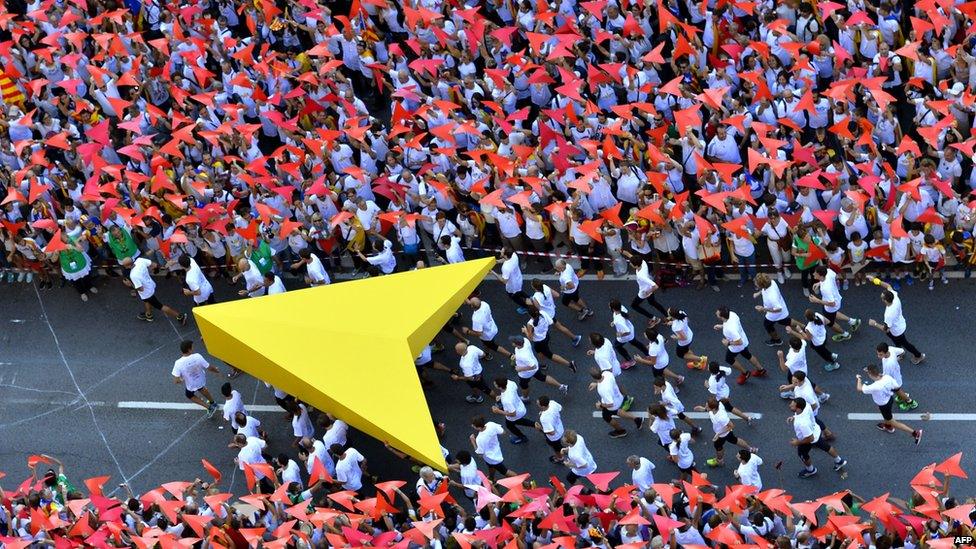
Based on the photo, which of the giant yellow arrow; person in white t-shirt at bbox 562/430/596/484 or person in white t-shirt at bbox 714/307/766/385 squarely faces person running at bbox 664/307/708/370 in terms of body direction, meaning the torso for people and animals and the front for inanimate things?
person in white t-shirt at bbox 714/307/766/385

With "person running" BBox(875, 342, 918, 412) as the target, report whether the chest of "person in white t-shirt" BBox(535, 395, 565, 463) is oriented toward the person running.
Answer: no

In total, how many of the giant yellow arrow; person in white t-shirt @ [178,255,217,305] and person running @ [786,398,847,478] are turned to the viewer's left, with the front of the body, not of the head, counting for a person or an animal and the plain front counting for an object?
3

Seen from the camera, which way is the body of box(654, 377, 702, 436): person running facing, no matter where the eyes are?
to the viewer's left

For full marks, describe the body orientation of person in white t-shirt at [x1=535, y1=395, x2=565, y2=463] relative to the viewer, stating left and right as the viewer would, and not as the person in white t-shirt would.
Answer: facing to the left of the viewer

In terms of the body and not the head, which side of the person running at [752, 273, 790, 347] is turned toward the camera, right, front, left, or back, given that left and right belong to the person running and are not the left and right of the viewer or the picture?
left

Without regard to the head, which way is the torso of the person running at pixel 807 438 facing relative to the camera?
to the viewer's left

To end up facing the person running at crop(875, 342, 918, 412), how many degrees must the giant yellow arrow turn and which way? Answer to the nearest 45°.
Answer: approximately 180°

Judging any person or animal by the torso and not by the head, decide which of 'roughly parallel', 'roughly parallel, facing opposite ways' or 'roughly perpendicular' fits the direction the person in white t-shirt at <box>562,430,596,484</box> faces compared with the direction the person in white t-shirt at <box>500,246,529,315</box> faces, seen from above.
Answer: roughly parallel

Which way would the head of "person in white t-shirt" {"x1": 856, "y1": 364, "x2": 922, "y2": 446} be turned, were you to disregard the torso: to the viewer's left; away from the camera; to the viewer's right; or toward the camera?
to the viewer's left

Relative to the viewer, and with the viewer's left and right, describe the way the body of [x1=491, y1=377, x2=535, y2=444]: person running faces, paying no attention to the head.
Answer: facing to the left of the viewer

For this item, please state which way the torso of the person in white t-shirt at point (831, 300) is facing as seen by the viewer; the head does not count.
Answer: to the viewer's left

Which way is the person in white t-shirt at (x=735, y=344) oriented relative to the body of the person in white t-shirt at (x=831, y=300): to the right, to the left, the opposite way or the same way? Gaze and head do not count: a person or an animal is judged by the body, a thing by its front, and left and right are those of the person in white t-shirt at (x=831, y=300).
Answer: the same way

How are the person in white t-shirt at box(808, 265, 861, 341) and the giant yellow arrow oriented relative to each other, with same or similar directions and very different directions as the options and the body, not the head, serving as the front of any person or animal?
same or similar directions

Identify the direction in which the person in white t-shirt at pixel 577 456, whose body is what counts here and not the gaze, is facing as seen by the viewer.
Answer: to the viewer's left

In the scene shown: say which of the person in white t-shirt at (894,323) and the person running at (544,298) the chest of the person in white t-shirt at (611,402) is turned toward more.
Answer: the person running

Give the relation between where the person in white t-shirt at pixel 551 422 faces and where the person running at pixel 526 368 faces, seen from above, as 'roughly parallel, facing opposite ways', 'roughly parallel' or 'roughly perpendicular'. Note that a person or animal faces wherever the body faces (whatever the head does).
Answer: roughly parallel

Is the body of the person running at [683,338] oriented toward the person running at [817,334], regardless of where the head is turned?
no

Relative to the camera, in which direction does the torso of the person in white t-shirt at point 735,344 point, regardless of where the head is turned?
to the viewer's left

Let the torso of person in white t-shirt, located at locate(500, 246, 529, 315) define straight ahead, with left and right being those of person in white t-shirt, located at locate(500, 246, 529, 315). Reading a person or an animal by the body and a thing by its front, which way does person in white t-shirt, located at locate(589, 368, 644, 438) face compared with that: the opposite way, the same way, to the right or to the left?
the same way

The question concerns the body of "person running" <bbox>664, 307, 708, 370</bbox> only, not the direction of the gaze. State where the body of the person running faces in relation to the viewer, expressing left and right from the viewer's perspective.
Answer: facing to the left of the viewer

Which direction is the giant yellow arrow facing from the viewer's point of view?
to the viewer's left

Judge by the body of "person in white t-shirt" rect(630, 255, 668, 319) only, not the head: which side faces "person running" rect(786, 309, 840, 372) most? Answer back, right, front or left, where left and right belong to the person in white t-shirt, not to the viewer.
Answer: back

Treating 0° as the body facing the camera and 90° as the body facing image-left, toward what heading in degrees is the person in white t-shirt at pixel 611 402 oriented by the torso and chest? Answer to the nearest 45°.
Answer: approximately 90°

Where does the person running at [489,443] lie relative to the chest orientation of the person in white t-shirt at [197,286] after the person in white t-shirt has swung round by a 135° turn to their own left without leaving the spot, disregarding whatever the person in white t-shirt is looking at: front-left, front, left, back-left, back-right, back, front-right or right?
front
